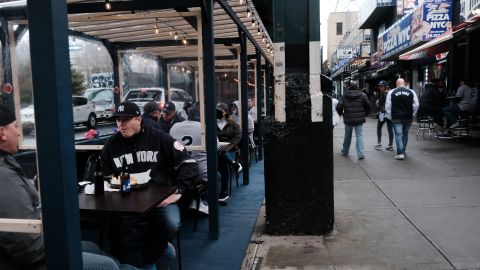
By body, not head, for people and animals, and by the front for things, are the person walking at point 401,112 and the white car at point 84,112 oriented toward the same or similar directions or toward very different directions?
very different directions

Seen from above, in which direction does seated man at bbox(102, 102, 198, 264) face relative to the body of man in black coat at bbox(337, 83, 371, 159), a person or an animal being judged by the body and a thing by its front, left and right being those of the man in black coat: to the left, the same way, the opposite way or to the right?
the opposite way

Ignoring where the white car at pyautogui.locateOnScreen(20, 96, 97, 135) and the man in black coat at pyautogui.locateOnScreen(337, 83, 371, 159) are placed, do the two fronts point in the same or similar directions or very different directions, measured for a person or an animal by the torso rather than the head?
very different directions

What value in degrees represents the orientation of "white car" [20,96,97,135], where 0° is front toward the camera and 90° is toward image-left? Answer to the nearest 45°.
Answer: approximately 45°
